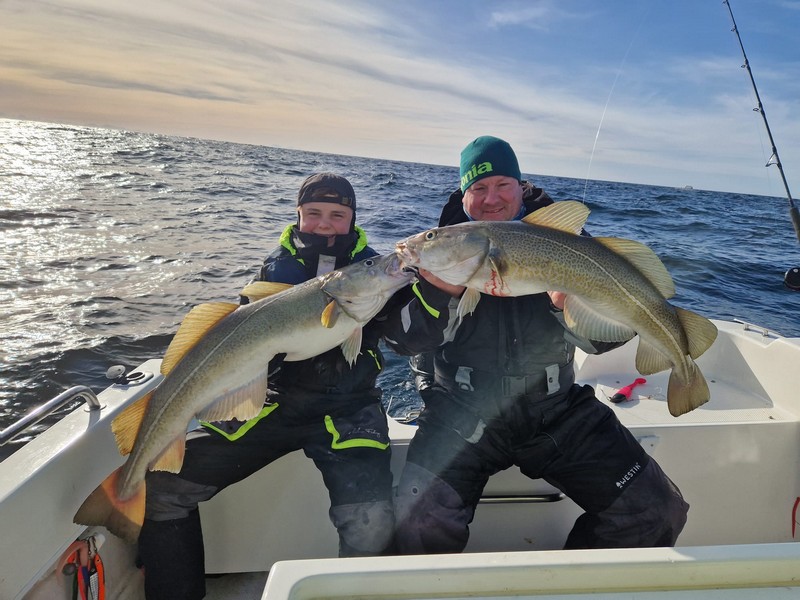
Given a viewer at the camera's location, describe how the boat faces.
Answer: facing the viewer

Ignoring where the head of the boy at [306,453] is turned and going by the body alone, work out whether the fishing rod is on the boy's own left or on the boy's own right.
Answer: on the boy's own left

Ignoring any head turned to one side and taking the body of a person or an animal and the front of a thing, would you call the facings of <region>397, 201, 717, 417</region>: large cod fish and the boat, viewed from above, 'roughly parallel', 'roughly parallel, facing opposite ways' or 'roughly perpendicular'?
roughly perpendicular

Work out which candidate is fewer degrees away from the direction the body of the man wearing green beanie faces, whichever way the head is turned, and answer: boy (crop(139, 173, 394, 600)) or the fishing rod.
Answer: the boy

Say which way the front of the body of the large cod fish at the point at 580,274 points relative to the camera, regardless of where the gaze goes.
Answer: to the viewer's left

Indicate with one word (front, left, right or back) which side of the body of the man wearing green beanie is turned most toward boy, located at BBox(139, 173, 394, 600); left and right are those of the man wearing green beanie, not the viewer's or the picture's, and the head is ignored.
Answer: right

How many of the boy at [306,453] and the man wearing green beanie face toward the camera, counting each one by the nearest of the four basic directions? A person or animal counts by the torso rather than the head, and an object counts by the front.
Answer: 2

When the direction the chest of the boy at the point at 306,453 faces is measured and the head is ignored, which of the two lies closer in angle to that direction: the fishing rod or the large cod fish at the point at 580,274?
the large cod fish

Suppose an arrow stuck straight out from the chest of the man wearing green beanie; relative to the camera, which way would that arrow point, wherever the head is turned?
toward the camera

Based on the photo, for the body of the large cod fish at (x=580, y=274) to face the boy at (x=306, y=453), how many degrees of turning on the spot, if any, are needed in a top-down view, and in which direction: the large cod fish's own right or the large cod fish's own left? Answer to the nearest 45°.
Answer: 0° — it already faces them

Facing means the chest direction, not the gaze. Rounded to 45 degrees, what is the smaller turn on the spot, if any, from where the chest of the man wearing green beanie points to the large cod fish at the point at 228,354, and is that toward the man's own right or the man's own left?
approximately 90° to the man's own right

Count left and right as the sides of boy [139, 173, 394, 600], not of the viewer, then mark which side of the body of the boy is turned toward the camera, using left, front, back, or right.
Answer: front
